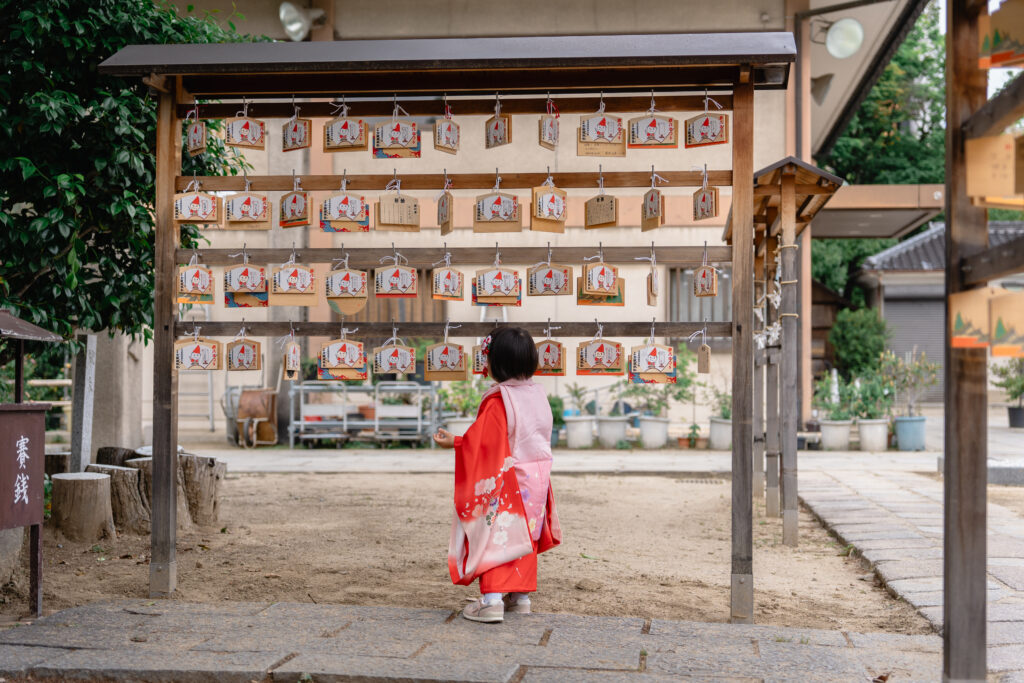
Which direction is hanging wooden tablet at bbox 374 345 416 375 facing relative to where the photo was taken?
toward the camera

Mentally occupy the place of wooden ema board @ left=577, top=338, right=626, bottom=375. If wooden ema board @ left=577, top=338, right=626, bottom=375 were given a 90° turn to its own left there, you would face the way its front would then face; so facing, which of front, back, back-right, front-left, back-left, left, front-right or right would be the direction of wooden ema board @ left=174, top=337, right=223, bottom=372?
back

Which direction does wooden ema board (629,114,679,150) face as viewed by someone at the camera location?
facing the viewer

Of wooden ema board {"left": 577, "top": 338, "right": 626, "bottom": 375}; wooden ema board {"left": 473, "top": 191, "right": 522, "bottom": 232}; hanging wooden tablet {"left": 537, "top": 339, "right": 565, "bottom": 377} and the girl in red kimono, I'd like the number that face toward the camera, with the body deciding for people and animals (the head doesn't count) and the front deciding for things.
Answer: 3

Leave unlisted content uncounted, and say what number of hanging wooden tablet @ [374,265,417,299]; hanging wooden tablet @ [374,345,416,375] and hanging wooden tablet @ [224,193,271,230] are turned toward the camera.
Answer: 3

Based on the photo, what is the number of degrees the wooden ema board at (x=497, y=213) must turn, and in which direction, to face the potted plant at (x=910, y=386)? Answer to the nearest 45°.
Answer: approximately 135° to its left

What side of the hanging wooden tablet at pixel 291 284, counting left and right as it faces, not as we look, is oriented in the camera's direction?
front
